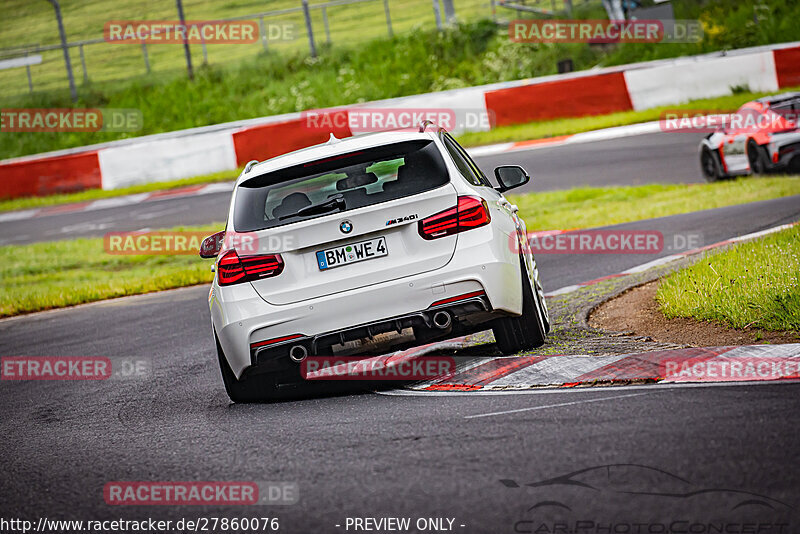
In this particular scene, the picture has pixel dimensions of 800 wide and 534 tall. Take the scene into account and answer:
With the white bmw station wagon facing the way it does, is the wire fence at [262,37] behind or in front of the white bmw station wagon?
in front

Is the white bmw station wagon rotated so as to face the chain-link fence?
yes

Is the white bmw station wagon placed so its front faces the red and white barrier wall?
yes

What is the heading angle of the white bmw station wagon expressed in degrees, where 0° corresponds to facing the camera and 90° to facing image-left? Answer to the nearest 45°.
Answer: approximately 180°

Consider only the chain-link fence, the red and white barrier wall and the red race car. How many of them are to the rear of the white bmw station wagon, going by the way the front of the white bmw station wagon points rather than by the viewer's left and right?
0

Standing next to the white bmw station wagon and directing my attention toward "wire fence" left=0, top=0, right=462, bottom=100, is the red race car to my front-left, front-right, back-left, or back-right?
front-right

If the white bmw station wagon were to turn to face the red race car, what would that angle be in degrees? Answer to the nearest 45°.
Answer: approximately 45° to its right

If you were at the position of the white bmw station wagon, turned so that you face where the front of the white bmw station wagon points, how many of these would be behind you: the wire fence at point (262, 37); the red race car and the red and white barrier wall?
0

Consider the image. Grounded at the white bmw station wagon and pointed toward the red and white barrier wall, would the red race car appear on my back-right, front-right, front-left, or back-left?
front-right

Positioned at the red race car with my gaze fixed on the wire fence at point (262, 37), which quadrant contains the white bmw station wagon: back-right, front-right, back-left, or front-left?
back-left

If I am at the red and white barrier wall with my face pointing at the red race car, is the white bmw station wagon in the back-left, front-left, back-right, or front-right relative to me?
front-right
